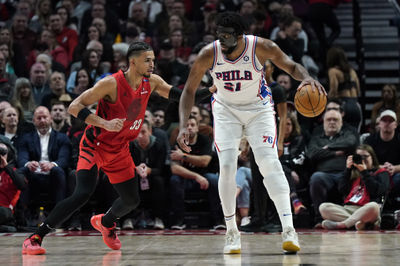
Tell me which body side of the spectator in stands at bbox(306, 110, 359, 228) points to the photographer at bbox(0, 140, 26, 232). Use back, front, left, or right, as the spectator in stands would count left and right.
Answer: right

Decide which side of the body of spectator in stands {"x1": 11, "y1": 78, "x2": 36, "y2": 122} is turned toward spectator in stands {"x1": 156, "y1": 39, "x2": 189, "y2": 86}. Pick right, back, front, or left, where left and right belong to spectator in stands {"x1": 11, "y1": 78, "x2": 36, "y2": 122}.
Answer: left

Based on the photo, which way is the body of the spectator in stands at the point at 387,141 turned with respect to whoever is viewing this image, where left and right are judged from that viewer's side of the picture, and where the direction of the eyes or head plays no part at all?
facing the viewer

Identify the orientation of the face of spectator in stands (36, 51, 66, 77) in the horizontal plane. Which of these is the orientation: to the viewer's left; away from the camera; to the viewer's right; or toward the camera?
toward the camera

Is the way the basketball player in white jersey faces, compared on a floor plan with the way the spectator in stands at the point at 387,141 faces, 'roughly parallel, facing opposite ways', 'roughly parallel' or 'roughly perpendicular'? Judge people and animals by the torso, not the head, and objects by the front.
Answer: roughly parallel

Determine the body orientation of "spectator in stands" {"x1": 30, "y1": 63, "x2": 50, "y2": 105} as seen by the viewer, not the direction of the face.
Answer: toward the camera

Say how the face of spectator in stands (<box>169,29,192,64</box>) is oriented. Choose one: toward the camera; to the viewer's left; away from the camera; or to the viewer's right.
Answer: toward the camera

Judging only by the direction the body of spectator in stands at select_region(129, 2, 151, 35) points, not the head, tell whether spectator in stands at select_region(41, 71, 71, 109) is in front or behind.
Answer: in front

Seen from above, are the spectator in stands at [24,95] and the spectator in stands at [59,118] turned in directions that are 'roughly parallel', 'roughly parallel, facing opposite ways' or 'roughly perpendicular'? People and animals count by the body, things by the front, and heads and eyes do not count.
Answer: roughly parallel

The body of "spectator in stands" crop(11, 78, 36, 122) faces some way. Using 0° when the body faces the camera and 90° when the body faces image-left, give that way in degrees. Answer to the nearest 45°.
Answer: approximately 0°

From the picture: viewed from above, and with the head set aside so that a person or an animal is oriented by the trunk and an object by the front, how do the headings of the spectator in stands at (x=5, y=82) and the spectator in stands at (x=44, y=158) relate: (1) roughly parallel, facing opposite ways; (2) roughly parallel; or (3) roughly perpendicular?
roughly parallel

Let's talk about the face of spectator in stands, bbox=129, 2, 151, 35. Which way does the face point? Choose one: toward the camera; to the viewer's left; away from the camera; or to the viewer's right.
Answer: toward the camera

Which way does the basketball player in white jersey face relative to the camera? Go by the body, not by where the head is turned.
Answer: toward the camera

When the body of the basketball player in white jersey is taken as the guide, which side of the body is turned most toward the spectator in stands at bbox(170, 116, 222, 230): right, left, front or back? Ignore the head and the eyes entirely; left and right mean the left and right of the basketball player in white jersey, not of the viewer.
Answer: back

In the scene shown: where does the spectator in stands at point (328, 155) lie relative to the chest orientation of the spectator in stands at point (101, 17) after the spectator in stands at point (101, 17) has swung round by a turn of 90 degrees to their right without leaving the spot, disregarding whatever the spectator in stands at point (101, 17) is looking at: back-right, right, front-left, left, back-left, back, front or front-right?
back-left

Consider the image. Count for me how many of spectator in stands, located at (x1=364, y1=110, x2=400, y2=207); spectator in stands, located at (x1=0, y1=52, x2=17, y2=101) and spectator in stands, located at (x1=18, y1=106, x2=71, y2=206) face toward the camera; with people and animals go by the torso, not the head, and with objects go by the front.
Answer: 3

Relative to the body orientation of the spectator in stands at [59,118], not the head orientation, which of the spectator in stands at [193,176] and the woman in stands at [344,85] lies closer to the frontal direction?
the spectator in stands

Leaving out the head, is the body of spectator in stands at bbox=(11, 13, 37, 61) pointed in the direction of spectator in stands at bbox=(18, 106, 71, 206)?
yes

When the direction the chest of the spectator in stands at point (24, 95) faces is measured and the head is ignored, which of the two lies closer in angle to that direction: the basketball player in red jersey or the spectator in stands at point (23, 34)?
the basketball player in red jersey

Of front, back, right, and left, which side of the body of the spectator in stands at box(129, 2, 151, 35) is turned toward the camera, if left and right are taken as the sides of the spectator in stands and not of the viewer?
front

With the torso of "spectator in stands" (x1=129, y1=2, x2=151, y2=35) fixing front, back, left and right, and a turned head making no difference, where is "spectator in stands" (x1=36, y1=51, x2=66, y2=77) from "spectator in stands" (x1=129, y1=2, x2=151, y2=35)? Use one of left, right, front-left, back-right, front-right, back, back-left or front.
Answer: front-right
